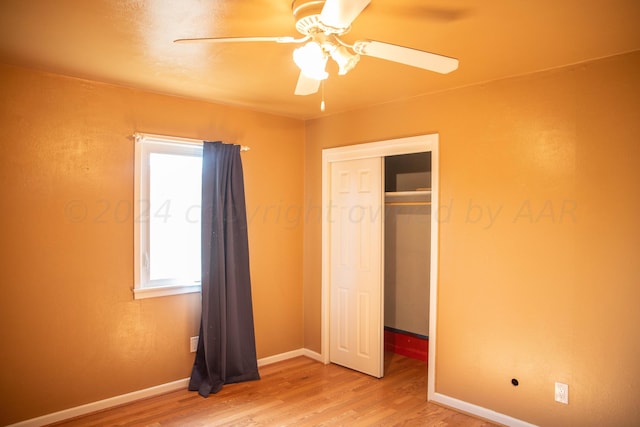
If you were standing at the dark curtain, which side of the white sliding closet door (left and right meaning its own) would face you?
front

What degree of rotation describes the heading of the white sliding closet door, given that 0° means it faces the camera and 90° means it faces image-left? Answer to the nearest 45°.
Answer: approximately 45°

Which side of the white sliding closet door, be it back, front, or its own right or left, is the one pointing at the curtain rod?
front

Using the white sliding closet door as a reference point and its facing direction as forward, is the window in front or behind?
in front
